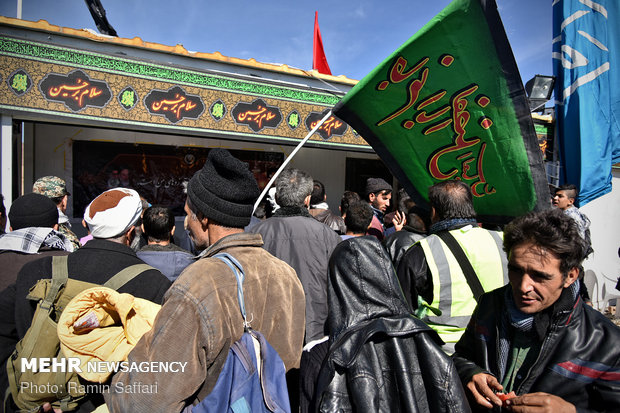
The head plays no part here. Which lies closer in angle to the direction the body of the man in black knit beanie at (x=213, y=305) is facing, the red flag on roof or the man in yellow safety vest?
the red flag on roof

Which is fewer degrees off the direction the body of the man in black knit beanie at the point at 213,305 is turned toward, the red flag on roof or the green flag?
the red flag on roof

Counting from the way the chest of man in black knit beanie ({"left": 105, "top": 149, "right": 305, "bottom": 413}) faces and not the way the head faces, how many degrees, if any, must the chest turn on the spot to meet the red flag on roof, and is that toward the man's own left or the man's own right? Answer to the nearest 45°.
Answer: approximately 45° to the man's own right

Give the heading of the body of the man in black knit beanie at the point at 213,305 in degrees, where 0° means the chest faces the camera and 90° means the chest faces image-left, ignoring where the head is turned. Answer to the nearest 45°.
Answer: approximately 135°

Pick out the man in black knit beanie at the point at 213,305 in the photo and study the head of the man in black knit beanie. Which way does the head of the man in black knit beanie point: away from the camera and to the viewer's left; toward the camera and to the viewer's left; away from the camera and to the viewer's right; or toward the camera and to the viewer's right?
away from the camera and to the viewer's left

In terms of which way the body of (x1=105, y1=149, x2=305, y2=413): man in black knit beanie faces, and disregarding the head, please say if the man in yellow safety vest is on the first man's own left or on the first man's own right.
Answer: on the first man's own right

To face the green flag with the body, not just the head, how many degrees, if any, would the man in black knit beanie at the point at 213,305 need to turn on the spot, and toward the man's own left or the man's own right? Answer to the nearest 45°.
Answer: approximately 90° to the man's own right
